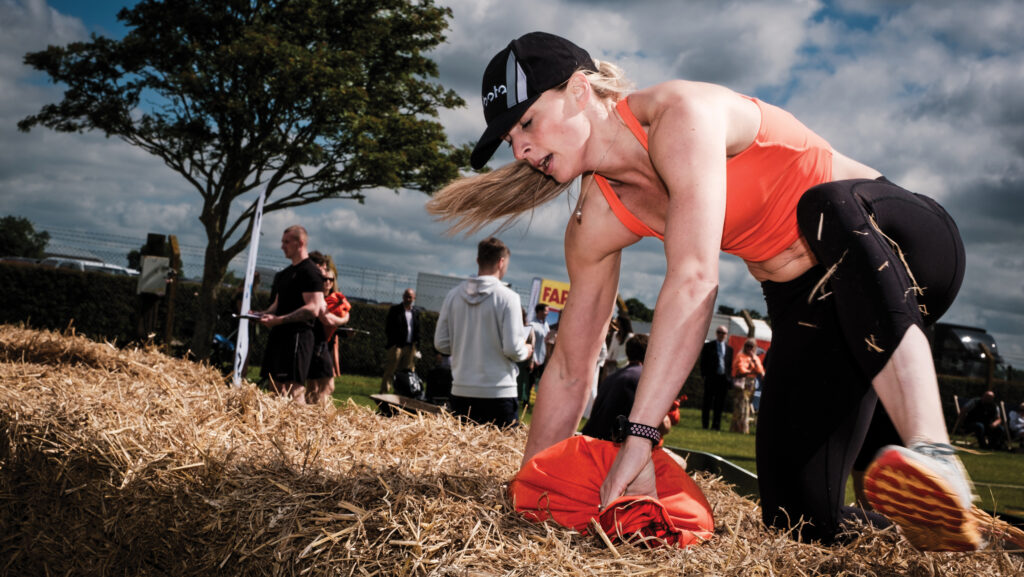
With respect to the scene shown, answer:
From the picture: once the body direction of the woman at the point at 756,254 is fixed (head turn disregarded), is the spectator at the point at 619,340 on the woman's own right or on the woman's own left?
on the woman's own right

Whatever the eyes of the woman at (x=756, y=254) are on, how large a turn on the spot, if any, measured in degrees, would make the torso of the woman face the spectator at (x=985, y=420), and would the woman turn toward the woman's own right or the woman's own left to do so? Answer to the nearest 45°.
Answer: approximately 135° to the woman's own right

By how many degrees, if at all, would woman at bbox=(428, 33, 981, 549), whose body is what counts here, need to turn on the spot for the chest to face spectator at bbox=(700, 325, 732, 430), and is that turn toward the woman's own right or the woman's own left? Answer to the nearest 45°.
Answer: approximately 135° to the woman's own right

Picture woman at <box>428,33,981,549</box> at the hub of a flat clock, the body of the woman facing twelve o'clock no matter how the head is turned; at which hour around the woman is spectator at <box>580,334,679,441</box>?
The spectator is roughly at 4 o'clock from the woman.

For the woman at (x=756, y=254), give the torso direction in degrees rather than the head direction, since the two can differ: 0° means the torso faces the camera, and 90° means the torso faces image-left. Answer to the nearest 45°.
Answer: approximately 45°

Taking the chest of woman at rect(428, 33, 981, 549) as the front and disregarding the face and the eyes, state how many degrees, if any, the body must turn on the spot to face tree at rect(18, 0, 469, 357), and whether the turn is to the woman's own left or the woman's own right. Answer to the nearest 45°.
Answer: approximately 90° to the woman's own right

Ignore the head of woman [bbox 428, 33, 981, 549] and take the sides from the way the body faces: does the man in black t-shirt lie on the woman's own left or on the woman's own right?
on the woman's own right

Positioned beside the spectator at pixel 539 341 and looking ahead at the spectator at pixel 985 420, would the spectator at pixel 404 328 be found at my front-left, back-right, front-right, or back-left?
back-left

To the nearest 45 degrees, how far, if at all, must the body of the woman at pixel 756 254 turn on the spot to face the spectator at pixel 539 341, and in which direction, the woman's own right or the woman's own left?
approximately 135° to the woman's own right

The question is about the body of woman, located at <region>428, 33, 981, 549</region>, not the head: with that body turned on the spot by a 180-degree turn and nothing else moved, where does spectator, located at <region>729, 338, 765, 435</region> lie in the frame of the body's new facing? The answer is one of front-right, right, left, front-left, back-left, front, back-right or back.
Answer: front-left
